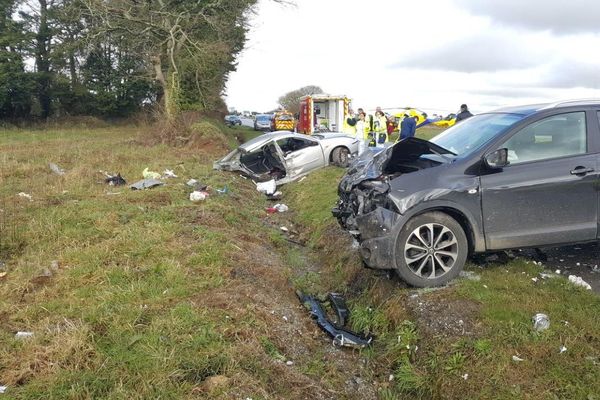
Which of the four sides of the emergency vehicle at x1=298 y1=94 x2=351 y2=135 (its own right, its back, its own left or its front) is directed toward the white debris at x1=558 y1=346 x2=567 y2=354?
back

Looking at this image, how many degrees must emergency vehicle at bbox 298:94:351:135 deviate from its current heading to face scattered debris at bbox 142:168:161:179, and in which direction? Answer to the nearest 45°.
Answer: approximately 180°

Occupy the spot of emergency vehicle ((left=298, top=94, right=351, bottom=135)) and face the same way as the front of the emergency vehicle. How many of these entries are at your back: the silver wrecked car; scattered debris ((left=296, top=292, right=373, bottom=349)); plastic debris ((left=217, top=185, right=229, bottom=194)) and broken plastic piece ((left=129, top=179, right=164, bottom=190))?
4

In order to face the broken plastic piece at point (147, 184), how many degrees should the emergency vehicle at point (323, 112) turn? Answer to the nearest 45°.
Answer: approximately 180°

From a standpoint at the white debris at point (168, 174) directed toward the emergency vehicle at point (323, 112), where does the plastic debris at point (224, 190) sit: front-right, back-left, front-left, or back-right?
back-right

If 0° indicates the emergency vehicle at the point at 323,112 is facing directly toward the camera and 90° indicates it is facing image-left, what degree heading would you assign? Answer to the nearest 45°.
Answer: approximately 180°

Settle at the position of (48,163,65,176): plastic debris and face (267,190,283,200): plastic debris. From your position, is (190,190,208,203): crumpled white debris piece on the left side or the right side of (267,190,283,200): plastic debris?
right

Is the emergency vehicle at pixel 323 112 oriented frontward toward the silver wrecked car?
no

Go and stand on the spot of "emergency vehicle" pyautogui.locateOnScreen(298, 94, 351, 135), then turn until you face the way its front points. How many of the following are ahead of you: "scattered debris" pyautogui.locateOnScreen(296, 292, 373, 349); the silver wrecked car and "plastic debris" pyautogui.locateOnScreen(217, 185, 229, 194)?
0

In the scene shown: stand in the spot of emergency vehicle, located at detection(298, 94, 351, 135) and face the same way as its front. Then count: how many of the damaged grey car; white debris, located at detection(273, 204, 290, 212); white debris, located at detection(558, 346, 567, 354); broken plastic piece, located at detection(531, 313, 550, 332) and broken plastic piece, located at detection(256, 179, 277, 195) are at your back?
5

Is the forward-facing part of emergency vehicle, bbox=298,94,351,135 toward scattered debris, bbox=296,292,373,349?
no

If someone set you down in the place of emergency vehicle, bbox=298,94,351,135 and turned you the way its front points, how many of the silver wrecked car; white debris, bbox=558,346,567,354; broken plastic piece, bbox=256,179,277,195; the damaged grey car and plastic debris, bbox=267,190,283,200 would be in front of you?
0

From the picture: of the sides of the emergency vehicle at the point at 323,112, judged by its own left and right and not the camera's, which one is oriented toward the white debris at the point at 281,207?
back

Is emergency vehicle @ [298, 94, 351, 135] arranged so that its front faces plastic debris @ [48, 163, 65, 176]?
no

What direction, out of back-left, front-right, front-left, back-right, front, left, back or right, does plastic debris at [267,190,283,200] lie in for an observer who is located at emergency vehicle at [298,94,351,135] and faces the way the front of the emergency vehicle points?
back
